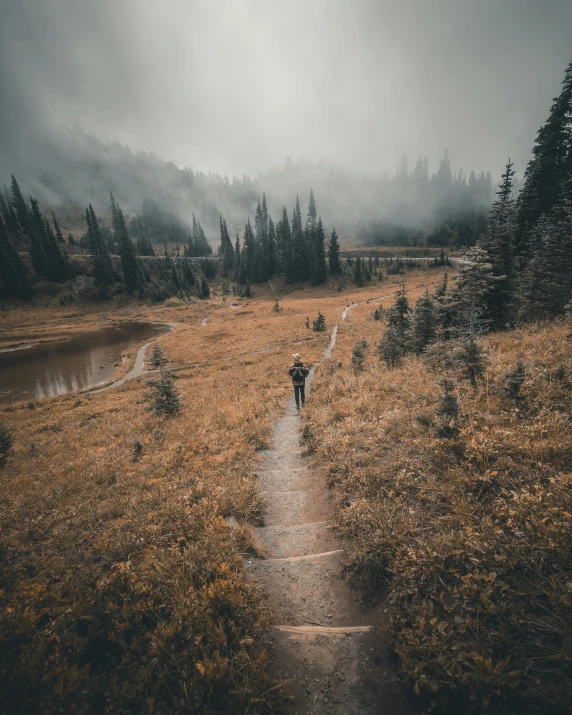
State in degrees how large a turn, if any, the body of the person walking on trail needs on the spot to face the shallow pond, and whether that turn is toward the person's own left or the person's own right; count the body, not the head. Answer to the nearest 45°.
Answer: approximately 45° to the person's own left

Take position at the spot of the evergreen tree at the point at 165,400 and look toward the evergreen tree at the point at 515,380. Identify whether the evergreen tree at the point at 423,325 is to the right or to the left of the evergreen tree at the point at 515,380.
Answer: left

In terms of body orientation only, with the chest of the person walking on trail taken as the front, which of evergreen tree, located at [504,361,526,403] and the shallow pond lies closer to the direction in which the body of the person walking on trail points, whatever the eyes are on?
the shallow pond

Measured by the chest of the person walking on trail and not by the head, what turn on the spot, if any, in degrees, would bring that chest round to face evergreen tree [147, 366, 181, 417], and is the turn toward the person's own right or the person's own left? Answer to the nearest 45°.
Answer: approximately 90° to the person's own left

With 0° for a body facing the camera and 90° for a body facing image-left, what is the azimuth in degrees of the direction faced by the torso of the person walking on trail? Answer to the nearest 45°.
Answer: approximately 180°

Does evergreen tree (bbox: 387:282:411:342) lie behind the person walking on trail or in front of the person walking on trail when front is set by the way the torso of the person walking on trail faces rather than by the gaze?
in front

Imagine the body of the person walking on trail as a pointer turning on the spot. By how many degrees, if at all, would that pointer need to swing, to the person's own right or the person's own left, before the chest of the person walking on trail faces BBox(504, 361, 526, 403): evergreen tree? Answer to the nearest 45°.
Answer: approximately 135° to the person's own right

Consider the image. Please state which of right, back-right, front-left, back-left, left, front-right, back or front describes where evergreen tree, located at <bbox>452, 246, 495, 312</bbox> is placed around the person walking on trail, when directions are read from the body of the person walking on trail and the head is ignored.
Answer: right

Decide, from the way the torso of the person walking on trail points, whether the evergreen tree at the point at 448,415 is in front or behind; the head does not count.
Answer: behind

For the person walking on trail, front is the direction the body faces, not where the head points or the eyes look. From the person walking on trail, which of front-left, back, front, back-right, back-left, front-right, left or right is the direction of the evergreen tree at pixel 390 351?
front-right
